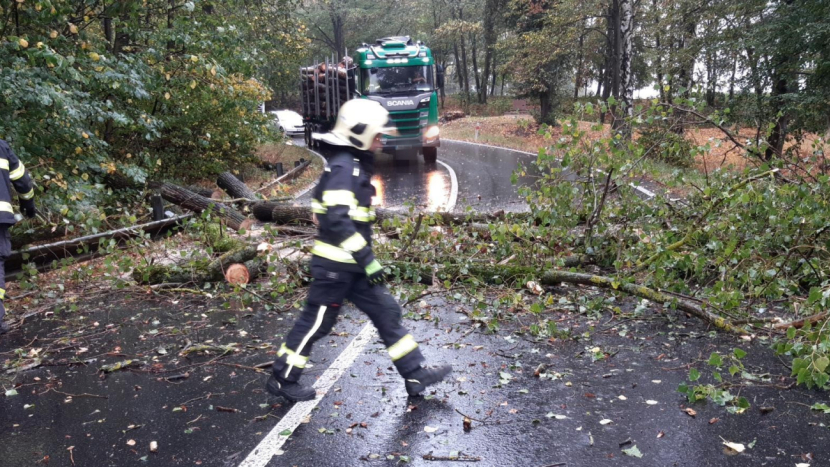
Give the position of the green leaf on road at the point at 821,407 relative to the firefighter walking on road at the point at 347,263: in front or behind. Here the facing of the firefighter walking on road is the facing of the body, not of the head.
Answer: in front

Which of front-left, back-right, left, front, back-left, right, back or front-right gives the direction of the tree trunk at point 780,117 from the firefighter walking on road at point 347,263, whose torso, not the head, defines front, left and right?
front-left

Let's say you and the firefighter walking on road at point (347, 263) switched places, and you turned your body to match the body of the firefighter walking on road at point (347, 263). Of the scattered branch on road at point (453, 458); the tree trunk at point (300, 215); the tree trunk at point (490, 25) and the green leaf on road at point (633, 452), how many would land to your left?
2

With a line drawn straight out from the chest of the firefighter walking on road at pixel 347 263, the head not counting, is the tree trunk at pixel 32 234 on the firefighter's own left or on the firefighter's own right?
on the firefighter's own left

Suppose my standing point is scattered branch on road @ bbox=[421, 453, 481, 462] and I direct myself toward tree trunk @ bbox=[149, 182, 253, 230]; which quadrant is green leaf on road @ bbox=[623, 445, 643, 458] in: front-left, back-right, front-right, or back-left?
back-right

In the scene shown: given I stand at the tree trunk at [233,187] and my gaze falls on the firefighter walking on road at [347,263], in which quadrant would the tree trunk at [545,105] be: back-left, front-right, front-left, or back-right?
back-left

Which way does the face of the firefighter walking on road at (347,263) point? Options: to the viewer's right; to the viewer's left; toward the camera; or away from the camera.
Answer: to the viewer's right

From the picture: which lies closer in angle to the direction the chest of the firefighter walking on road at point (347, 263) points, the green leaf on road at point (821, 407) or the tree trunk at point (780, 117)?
the green leaf on road

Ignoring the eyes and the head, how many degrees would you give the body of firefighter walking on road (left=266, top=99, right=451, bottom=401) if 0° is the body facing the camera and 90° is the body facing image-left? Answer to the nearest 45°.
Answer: approximately 270°

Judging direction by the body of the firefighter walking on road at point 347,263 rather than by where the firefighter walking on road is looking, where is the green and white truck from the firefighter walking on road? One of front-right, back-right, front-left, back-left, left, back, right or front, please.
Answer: left
